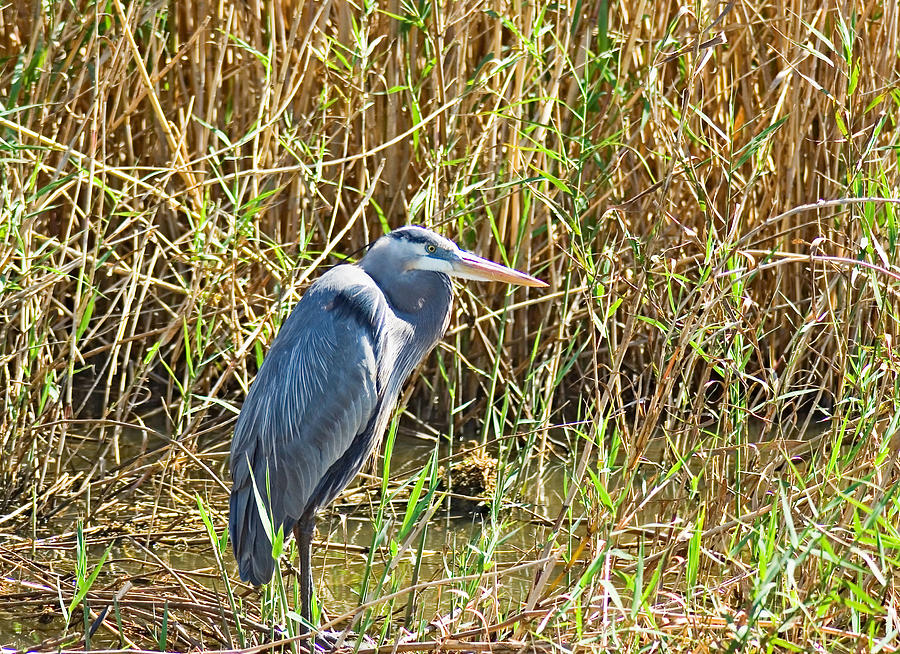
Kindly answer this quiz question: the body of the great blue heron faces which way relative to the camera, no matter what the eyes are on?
to the viewer's right
